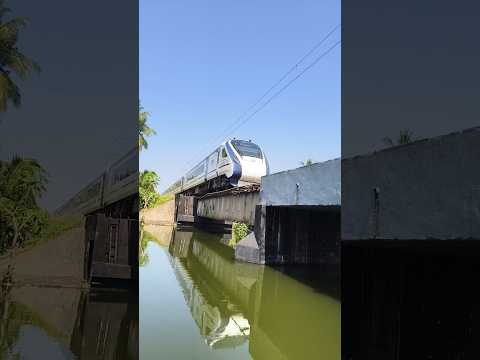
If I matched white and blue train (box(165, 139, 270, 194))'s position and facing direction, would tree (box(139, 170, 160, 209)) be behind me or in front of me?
behind

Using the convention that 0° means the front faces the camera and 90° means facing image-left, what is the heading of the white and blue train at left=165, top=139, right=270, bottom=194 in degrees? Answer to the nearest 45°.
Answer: approximately 315°
